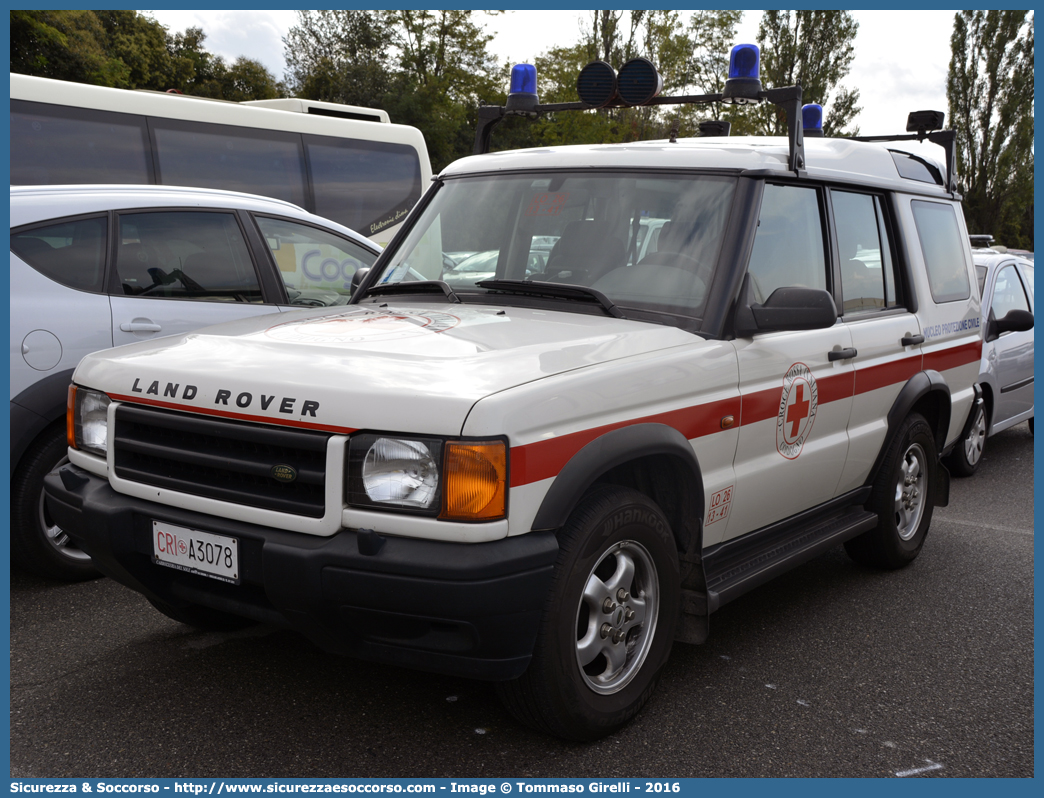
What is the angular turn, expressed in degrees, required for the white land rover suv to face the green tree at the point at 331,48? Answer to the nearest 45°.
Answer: approximately 135° to its right
